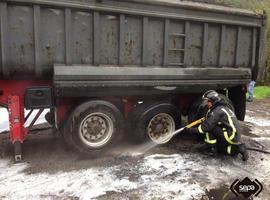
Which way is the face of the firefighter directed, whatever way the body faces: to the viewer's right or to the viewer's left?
to the viewer's left

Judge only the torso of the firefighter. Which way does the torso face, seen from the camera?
to the viewer's left
